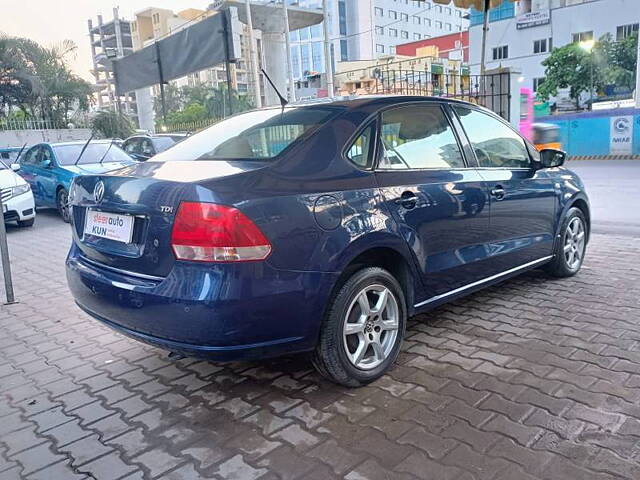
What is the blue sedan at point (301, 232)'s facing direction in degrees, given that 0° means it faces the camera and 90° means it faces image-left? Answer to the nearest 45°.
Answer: approximately 225°

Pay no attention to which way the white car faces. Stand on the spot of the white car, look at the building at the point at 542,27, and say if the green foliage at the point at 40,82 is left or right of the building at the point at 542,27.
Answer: left

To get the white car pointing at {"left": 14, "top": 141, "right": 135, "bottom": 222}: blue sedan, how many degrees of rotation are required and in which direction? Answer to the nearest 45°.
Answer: approximately 90° to its left

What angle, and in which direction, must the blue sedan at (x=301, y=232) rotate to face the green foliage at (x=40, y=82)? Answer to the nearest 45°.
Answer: approximately 90° to its left

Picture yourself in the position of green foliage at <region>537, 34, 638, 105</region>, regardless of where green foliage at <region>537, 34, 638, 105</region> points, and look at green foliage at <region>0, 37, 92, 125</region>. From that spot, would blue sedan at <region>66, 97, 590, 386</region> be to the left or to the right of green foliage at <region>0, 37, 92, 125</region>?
left

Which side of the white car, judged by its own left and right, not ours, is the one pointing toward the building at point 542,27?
left

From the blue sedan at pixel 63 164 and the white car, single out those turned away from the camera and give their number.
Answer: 0

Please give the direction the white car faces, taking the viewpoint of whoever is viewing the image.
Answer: facing the viewer and to the right of the viewer

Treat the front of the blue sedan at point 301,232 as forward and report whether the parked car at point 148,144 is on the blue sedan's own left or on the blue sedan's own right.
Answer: on the blue sedan's own left

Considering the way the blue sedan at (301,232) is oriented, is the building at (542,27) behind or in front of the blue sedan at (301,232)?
in front

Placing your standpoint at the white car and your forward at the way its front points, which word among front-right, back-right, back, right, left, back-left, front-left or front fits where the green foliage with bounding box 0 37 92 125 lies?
back-left
